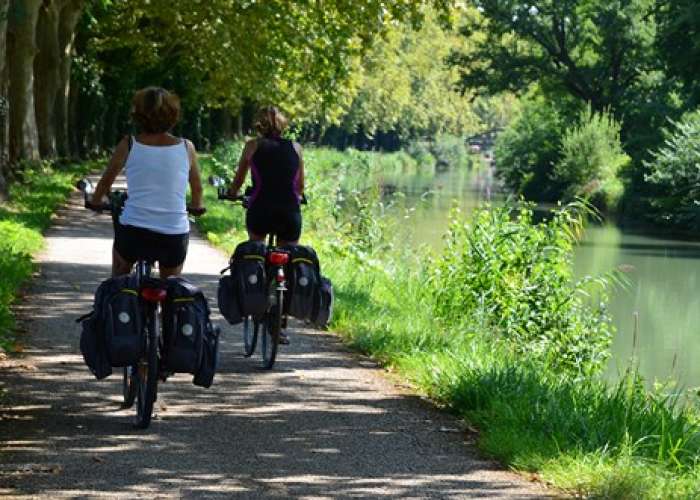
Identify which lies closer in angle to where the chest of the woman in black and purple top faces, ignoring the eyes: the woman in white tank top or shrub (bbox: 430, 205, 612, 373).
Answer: the shrub

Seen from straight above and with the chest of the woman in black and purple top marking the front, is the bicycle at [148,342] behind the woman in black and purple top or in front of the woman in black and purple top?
behind

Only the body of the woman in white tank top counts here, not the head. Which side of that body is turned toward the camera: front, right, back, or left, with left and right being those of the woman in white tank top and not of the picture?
back

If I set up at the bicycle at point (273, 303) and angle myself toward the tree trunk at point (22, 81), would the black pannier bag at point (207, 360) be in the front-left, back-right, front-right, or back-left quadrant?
back-left

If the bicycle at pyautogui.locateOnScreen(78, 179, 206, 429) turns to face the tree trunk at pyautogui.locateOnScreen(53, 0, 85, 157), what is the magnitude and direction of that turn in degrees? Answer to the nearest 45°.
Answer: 0° — it already faces it

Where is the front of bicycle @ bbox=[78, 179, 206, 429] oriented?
away from the camera

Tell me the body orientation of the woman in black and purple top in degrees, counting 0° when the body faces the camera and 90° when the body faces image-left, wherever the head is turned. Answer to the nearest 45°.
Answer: approximately 180°

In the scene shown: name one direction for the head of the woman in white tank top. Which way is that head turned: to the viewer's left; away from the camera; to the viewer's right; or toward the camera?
away from the camera
